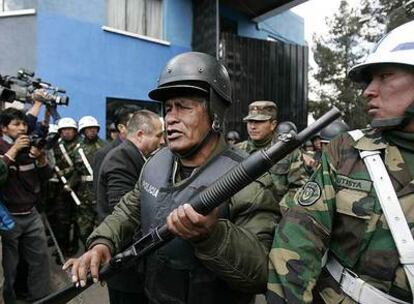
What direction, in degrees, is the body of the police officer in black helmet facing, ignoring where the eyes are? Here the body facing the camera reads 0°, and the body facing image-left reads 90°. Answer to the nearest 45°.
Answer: approximately 45°

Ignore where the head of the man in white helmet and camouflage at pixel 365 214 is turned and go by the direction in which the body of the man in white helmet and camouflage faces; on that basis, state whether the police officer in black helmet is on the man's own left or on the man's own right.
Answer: on the man's own right

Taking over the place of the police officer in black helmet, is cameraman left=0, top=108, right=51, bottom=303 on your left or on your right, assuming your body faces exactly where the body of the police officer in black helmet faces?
on your right

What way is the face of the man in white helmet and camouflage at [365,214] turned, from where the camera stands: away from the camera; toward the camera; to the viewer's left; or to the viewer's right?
to the viewer's left

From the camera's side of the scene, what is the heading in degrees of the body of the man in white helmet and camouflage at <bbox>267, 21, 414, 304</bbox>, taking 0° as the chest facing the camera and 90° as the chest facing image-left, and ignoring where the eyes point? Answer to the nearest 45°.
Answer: approximately 0°
